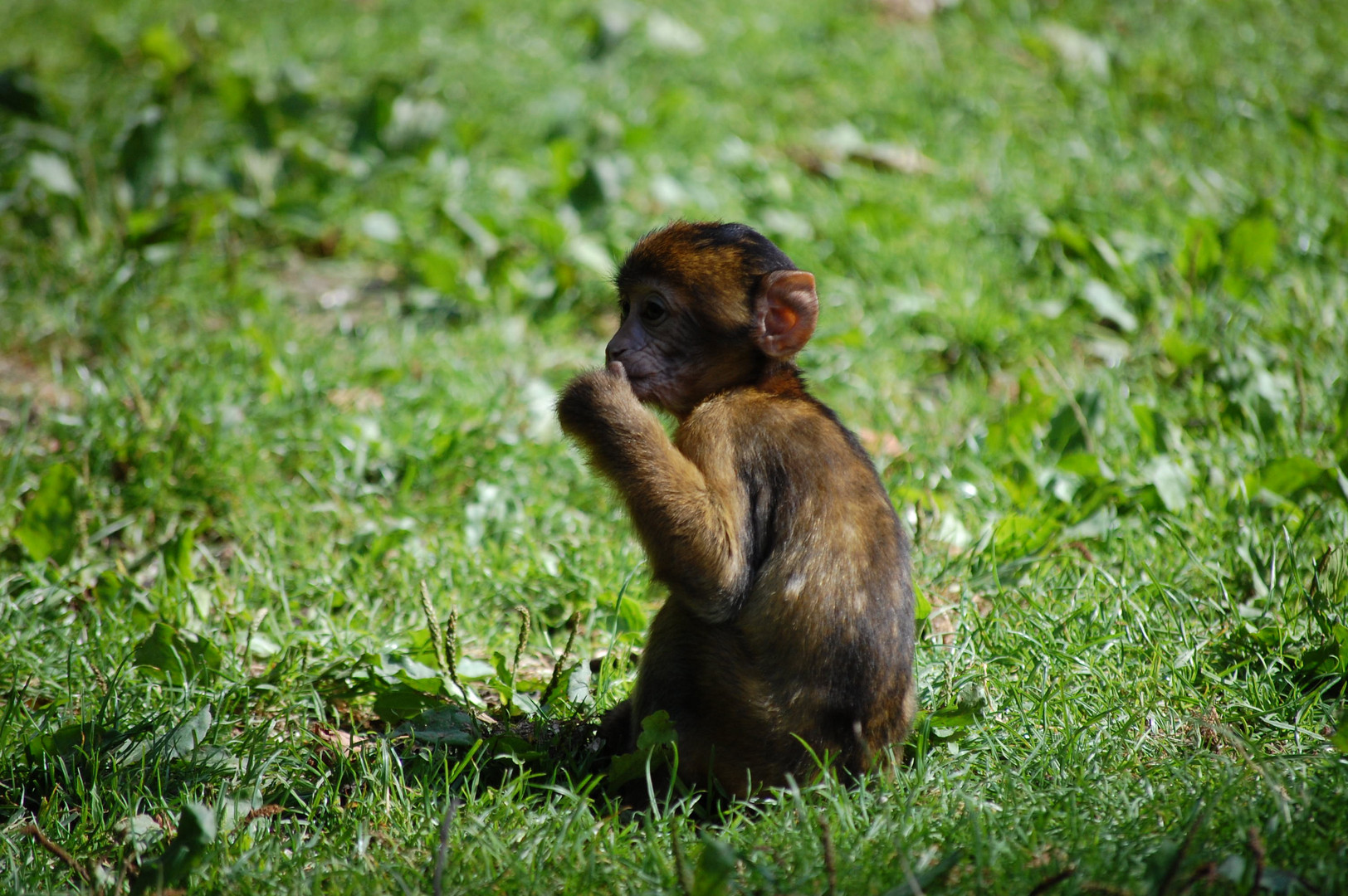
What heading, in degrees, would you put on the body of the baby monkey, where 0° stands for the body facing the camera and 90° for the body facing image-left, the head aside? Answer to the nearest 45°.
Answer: approximately 90°

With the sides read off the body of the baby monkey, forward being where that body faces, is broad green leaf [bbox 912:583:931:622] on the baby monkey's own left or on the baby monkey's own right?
on the baby monkey's own right

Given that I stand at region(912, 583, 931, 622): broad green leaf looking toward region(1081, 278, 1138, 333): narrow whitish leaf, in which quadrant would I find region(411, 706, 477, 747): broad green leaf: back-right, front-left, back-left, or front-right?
back-left

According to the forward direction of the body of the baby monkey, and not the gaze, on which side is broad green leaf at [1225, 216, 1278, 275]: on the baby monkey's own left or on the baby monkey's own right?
on the baby monkey's own right

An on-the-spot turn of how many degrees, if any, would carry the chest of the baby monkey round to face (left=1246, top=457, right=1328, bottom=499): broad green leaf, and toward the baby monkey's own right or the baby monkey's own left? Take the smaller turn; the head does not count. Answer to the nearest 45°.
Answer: approximately 135° to the baby monkey's own right

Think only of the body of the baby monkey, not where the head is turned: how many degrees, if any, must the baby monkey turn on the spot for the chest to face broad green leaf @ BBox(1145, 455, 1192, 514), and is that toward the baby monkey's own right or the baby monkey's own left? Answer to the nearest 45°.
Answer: approximately 135° to the baby monkey's own right

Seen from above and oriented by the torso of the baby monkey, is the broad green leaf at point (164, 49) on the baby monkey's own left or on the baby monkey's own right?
on the baby monkey's own right

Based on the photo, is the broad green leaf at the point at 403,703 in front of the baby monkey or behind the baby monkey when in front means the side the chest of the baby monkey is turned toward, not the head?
in front

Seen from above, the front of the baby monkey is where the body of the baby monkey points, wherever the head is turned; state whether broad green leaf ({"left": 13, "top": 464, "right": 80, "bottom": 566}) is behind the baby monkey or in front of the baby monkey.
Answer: in front

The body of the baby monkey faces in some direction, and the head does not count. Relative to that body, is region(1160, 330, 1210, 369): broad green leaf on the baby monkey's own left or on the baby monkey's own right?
on the baby monkey's own right
